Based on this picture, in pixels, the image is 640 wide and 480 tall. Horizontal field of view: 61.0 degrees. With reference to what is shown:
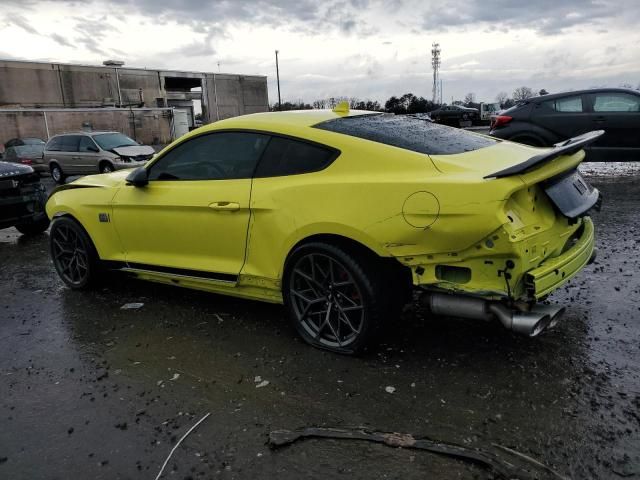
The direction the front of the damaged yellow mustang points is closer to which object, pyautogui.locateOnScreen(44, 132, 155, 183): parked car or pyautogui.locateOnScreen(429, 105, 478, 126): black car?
the parked car

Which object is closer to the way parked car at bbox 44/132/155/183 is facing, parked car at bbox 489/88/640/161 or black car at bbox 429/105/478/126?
the parked car

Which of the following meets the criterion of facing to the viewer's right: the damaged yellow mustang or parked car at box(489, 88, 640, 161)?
the parked car

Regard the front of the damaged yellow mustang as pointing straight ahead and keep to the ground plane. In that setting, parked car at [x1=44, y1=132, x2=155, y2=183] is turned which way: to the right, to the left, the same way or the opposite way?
the opposite way

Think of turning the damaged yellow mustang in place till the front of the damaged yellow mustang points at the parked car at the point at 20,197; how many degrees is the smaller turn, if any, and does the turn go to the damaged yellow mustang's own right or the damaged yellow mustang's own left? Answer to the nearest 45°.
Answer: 0° — it already faces it

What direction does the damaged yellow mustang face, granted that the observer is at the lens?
facing away from the viewer and to the left of the viewer

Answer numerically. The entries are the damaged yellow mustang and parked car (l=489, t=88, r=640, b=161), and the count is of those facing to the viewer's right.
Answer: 1

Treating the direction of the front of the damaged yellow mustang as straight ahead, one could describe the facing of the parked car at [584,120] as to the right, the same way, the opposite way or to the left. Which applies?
the opposite way

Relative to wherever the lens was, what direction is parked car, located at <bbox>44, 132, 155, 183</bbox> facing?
facing the viewer and to the right of the viewer

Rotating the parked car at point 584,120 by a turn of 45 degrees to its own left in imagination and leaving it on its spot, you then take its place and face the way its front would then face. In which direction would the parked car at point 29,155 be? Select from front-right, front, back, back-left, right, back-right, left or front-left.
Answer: back-left

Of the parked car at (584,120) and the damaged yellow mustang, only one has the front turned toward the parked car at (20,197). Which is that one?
the damaged yellow mustang

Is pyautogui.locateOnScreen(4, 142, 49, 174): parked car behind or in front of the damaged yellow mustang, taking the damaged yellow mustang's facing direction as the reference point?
in front

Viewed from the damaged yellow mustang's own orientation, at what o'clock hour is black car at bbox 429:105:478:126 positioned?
The black car is roughly at 2 o'clock from the damaged yellow mustang.

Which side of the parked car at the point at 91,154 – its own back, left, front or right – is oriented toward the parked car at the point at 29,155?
back

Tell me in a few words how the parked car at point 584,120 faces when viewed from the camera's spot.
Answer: facing to the right of the viewer

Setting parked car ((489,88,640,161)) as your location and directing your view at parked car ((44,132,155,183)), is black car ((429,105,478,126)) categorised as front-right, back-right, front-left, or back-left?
front-right
